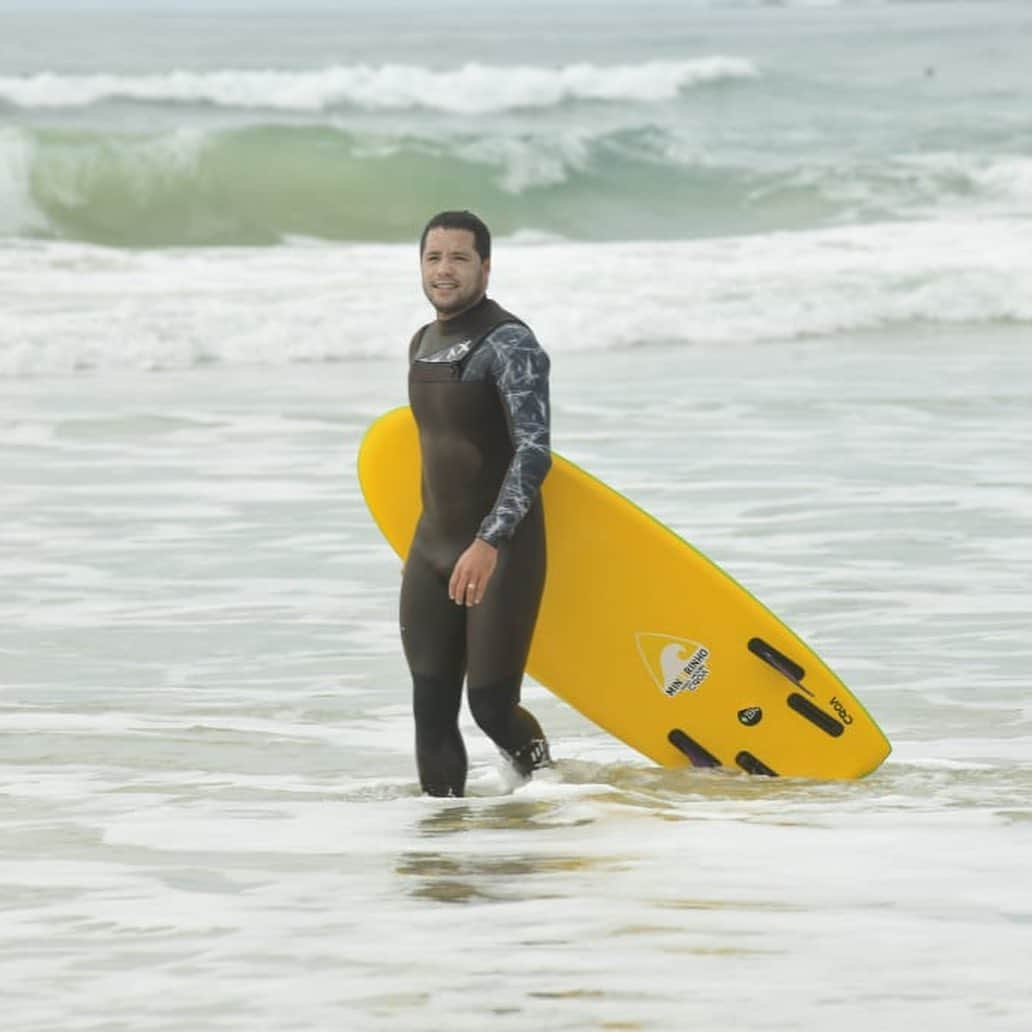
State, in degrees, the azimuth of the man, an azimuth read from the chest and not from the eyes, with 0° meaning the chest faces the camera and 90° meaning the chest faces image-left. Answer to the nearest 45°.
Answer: approximately 45°
